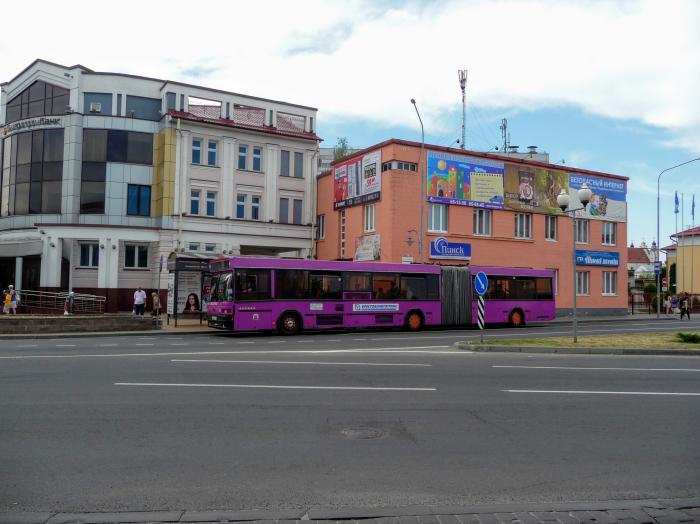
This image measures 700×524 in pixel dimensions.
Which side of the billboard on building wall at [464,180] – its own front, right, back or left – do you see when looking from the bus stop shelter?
right

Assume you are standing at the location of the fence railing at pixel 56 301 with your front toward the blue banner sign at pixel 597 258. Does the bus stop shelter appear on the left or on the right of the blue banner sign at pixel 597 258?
right

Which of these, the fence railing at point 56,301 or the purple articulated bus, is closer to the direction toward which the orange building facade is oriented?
the purple articulated bus

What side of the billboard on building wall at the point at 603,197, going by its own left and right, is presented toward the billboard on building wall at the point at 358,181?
right

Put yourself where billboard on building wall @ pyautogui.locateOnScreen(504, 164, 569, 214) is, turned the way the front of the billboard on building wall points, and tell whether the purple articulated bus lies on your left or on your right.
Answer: on your right

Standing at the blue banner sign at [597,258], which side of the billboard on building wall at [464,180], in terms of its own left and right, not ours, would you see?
left

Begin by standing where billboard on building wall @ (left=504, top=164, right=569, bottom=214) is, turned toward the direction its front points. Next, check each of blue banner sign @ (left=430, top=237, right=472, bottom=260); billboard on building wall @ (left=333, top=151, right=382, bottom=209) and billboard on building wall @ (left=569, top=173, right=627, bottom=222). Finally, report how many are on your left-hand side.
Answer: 1

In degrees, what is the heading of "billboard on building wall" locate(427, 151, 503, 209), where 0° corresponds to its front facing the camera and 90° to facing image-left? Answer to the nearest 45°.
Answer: approximately 315°

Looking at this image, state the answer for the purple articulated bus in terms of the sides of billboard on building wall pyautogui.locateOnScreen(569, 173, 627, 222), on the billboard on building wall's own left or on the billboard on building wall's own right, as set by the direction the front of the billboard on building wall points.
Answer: on the billboard on building wall's own right

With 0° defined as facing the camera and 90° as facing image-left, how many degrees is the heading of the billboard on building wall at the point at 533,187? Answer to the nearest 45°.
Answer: approximately 315°
